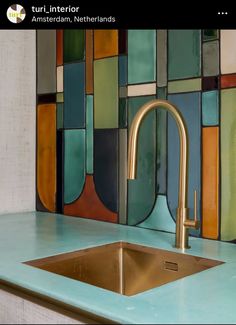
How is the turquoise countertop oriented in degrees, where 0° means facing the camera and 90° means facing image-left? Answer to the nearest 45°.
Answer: approximately 45°
